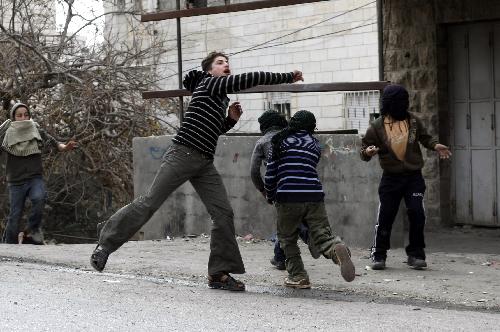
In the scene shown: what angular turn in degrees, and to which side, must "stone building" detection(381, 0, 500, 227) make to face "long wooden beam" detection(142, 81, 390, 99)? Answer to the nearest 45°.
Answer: approximately 45° to its right

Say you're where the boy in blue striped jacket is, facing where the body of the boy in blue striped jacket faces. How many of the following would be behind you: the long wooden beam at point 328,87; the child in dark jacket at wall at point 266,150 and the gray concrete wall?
0

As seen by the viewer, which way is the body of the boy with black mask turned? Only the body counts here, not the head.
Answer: toward the camera

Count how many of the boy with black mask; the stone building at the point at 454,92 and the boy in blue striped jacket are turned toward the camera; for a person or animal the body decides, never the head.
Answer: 2

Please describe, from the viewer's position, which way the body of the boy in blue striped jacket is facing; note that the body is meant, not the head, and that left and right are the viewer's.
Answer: facing away from the viewer and to the left of the viewer

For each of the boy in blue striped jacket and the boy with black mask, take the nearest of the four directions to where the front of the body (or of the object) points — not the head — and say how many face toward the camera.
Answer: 1

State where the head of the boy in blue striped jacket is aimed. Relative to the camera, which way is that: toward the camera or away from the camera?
away from the camera

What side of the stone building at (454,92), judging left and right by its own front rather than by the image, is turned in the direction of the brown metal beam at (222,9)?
right

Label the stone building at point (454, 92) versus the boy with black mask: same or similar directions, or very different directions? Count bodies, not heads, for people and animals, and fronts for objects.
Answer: same or similar directions

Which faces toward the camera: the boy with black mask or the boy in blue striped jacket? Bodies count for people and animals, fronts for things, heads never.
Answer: the boy with black mask

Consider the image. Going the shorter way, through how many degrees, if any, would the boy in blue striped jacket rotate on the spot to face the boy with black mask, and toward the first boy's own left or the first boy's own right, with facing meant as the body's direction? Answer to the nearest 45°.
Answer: approximately 90° to the first boy's own right

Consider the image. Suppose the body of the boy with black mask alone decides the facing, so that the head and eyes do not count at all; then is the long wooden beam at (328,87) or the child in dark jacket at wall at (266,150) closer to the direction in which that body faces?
the child in dark jacket at wall

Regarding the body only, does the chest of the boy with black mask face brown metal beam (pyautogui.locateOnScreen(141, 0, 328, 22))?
no

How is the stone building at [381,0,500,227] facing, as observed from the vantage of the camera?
facing the viewer

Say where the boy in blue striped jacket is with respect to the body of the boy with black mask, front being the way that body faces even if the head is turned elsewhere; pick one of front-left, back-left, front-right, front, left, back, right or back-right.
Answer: front-right
